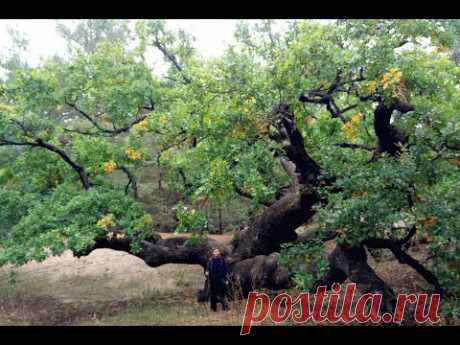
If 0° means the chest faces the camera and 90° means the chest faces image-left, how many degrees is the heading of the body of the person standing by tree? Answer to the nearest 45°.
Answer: approximately 0°
